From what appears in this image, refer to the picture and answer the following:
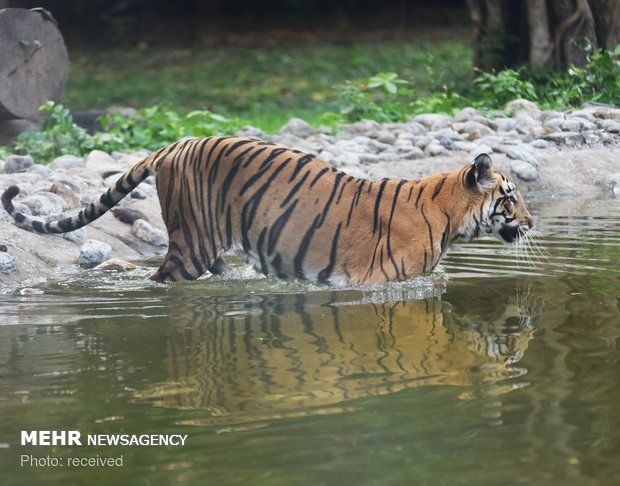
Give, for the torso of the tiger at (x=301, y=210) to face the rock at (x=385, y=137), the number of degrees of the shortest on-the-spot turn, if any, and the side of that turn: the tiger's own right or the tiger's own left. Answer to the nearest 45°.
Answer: approximately 90° to the tiger's own left

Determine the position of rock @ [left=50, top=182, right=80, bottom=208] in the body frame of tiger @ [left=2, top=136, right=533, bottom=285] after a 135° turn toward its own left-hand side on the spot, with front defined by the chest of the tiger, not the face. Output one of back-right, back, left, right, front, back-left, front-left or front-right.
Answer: front

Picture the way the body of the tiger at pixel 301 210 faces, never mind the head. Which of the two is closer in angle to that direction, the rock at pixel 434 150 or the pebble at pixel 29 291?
the rock

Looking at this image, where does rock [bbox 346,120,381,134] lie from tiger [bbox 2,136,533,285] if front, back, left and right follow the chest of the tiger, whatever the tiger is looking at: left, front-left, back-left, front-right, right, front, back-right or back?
left

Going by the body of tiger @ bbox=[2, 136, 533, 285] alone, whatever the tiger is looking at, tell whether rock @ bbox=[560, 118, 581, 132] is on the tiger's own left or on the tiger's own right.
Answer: on the tiger's own left

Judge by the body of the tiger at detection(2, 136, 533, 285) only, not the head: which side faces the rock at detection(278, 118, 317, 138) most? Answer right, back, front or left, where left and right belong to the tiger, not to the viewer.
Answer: left

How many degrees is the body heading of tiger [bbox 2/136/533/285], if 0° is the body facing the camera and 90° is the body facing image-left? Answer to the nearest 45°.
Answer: approximately 270°

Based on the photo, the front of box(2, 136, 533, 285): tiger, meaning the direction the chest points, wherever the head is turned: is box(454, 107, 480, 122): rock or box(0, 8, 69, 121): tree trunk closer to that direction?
the rock

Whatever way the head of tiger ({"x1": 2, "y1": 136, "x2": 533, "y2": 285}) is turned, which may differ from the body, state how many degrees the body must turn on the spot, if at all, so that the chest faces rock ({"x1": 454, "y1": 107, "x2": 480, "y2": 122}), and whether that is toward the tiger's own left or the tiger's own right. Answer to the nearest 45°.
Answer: approximately 90° to the tiger's own left

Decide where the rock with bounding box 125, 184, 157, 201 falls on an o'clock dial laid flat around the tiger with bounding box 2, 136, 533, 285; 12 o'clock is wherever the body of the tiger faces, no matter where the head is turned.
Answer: The rock is roughly at 8 o'clock from the tiger.

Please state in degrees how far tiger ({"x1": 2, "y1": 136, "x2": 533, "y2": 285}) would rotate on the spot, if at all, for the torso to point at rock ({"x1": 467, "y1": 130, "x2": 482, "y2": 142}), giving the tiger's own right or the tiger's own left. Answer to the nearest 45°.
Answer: approximately 90° to the tiger's own left

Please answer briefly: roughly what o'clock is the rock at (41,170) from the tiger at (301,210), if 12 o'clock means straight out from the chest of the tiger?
The rock is roughly at 8 o'clock from the tiger.

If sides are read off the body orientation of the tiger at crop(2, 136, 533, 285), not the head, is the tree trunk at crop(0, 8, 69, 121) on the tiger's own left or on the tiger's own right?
on the tiger's own left
